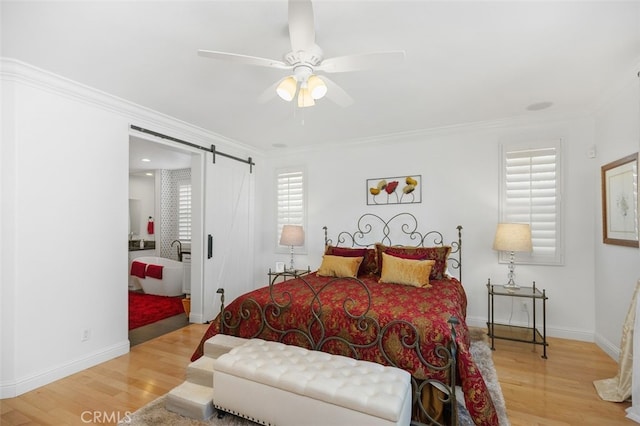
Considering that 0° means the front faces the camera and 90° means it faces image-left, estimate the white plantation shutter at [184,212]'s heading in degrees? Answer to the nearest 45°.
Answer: approximately 0°

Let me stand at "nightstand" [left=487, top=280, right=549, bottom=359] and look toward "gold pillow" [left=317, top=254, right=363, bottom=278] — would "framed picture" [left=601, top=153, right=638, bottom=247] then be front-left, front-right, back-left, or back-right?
back-left

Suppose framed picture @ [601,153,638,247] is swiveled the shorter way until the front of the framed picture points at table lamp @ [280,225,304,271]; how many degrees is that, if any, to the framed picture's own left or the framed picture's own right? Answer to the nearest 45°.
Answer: approximately 45° to the framed picture's own right

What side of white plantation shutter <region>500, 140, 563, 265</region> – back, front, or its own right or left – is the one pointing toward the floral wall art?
right

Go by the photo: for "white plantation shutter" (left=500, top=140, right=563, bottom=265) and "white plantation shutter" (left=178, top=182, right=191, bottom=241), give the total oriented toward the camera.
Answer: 2

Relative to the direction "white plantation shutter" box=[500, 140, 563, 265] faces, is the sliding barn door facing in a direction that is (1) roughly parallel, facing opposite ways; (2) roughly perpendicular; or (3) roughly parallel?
roughly perpendicular

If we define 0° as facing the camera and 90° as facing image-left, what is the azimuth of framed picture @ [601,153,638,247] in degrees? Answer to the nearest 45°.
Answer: approximately 45°

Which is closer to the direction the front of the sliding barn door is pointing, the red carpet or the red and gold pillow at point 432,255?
the red and gold pillow

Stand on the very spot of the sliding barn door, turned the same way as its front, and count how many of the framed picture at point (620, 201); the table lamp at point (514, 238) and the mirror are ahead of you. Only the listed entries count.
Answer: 2

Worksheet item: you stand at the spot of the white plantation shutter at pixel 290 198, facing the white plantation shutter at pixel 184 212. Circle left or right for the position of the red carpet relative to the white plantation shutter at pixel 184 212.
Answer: left

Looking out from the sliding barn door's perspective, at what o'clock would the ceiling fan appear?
The ceiling fan is roughly at 1 o'clock from the sliding barn door.

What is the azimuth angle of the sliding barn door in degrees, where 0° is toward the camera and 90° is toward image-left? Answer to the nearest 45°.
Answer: approximately 315°
